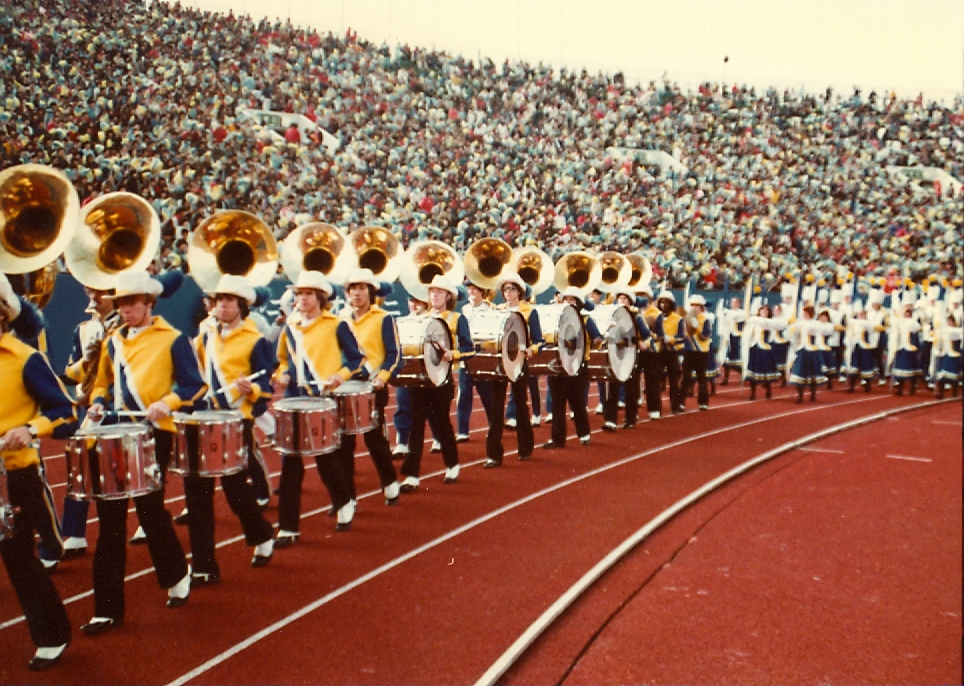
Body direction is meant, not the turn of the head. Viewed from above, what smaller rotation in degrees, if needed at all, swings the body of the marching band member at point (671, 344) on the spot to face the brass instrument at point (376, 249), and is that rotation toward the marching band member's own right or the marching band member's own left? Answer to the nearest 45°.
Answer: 0° — they already face it

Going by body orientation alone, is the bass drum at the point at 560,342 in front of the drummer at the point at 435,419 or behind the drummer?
behind

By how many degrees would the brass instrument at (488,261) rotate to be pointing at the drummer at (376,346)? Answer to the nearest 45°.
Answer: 0° — it already faces them

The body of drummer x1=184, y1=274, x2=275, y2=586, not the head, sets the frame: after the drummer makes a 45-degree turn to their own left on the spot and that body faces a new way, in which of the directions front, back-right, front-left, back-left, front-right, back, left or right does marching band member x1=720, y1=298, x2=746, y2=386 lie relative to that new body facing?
back-left

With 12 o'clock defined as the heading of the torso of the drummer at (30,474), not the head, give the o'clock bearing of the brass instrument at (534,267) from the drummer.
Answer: The brass instrument is roughly at 6 o'clock from the drummer.

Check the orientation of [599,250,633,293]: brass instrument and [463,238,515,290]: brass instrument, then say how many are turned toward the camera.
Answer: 2

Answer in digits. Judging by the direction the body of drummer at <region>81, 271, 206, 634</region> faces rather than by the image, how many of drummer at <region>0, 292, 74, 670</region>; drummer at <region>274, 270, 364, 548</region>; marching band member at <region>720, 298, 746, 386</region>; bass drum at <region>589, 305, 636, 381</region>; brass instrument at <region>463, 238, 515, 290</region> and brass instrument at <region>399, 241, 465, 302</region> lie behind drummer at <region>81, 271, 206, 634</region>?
5

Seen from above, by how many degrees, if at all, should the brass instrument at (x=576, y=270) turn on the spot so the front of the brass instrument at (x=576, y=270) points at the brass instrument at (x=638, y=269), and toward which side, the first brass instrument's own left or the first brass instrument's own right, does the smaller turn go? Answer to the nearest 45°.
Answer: approximately 135° to the first brass instrument's own left

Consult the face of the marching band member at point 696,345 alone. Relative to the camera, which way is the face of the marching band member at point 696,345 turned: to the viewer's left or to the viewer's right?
to the viewer's left

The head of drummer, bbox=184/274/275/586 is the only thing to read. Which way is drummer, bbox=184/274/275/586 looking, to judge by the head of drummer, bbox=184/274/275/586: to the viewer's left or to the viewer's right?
to the viewer's left

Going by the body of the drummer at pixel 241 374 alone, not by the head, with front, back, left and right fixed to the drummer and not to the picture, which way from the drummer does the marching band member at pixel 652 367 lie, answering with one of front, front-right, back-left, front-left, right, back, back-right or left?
back

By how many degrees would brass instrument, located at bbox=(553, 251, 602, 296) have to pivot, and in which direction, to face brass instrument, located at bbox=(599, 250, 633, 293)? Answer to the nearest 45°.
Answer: approximately 135° to its left

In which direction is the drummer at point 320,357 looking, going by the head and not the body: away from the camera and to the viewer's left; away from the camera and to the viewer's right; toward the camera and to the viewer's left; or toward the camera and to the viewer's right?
toward the camera and to the viewer's left

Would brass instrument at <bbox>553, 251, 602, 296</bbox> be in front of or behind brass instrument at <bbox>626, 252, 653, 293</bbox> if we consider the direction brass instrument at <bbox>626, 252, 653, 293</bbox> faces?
in front

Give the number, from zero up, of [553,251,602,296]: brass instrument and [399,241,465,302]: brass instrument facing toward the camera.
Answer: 2

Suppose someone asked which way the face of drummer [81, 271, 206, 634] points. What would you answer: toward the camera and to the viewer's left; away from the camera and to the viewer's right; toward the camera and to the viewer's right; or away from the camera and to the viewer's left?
toward the camera and to the viewer's left

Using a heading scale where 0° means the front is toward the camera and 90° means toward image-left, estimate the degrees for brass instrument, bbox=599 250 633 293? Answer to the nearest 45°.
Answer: approximately 0°

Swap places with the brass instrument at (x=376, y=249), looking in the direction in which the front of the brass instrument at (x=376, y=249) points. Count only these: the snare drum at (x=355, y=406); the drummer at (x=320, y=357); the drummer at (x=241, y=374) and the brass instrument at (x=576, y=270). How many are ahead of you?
3

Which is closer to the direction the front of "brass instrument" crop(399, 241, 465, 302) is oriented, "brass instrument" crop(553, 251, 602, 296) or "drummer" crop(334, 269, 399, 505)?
the drummer
